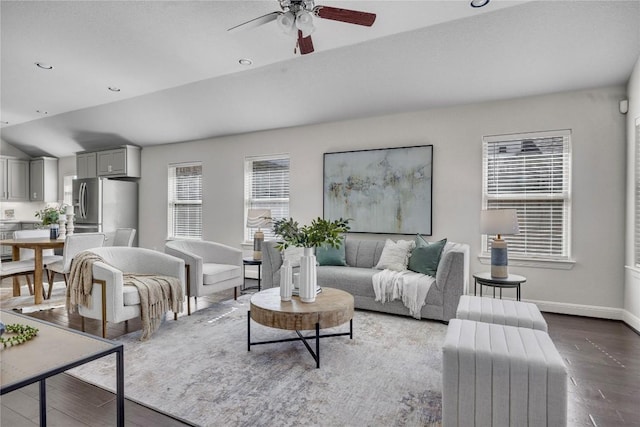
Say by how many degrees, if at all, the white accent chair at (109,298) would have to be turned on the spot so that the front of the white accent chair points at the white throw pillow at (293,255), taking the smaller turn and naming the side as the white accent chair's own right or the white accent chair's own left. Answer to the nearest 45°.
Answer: approximately 45° to the white accent chair's own left

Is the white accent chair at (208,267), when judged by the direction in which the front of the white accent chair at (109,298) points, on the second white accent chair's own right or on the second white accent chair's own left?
on the second white accent chair's own left

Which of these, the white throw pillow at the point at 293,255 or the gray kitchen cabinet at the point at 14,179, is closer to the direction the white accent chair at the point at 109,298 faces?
the white throw pillow

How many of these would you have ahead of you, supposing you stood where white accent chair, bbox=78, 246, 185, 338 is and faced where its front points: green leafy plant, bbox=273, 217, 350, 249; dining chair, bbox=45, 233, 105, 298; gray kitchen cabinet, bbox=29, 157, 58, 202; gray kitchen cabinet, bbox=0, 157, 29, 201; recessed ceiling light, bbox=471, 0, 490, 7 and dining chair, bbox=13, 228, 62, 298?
2

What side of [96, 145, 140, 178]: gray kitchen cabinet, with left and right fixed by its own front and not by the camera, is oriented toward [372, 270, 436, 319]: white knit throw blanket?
left

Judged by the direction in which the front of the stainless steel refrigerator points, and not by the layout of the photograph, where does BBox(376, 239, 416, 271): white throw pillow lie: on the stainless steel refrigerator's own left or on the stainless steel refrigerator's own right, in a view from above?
on the stainless steel refrigerator's own left

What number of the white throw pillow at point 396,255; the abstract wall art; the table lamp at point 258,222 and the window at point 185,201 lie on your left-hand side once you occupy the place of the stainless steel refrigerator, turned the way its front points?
4

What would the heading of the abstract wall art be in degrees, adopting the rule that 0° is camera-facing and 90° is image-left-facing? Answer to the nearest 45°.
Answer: approximately 45°
